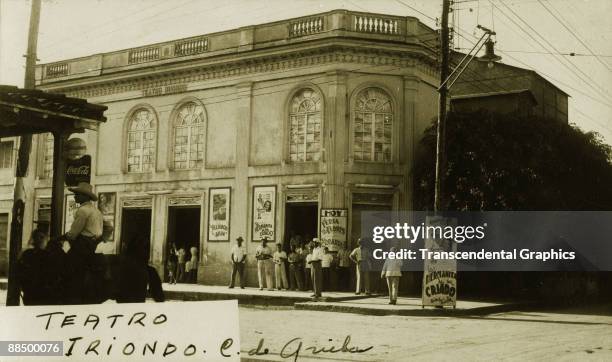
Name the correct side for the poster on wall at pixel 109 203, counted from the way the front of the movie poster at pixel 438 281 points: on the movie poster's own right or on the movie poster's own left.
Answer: on the movie poster's own right

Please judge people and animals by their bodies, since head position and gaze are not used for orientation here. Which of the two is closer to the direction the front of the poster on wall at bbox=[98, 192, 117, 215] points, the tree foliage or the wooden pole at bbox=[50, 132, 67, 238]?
the wooden pole

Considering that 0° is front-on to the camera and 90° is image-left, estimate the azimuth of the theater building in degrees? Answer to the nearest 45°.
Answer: approximately 45°

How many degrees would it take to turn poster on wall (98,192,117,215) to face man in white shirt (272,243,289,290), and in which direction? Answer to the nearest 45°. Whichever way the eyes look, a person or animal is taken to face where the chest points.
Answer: approximately 45° to its left

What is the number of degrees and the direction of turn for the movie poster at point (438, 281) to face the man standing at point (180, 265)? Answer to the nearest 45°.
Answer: approximately 135° to its right

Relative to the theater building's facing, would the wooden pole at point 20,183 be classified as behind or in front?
in front

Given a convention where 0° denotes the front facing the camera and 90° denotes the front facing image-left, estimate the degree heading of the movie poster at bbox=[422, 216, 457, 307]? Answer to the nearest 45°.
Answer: approximately 0°

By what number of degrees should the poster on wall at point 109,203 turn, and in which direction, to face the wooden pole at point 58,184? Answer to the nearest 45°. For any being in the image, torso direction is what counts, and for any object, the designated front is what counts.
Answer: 0° — it already faces it

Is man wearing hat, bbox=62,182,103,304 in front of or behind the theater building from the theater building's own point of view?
in front

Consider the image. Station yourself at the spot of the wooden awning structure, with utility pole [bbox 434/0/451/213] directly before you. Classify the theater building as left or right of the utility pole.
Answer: left

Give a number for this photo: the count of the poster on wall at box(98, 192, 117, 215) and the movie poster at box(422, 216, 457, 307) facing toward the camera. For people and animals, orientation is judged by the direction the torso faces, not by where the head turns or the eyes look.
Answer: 2
